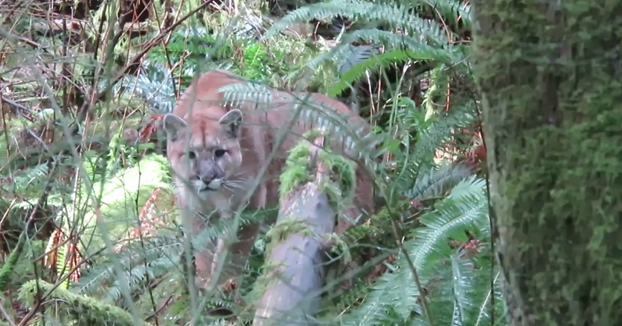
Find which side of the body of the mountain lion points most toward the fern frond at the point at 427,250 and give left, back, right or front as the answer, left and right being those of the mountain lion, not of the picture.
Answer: left

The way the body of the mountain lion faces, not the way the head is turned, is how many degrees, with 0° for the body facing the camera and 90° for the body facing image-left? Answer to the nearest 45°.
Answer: approximately 45°

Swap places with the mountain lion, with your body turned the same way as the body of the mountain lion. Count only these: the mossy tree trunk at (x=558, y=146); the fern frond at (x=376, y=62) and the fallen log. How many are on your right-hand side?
0

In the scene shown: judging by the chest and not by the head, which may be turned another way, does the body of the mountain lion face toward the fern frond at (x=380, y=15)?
no

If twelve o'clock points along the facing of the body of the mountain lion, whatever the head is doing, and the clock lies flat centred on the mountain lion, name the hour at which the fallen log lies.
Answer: The fallen log is roughly at 10 o'clock from the mountain lion.

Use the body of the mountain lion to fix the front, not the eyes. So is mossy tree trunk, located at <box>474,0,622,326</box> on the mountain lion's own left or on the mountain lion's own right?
on the mountain lion's own left

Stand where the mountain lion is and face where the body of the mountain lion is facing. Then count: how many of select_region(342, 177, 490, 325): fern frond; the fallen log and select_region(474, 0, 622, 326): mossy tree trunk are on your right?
0
